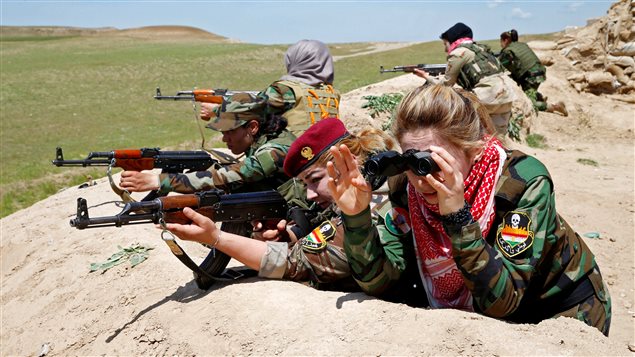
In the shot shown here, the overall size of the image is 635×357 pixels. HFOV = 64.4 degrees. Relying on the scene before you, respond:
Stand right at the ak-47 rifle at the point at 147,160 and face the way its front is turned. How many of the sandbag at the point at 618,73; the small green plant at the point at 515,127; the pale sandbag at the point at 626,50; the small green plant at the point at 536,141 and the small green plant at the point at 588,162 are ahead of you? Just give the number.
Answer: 0

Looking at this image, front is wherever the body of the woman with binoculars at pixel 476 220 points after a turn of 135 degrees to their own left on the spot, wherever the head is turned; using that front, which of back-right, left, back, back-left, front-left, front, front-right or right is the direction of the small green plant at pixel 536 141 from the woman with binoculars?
left

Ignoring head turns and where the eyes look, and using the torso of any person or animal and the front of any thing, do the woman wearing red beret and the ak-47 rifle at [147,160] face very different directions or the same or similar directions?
same or similar directions

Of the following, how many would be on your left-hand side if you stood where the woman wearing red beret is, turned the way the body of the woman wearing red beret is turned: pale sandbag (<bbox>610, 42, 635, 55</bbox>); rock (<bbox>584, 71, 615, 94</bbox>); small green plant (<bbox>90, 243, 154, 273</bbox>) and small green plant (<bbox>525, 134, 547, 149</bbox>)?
0

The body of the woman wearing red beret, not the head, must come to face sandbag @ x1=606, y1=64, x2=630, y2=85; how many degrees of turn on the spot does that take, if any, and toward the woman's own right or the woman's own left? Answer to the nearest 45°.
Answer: approximately 135° to the woman's own right

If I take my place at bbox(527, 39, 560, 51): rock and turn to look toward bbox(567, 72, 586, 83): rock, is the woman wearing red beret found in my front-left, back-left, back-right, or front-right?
front-right

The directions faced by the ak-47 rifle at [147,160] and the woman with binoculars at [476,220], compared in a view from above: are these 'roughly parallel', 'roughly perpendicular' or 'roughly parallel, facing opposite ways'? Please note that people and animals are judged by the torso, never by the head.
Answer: roughly parallel

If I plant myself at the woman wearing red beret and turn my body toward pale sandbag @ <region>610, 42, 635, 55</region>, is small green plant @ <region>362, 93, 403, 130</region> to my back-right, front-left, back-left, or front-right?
front-left

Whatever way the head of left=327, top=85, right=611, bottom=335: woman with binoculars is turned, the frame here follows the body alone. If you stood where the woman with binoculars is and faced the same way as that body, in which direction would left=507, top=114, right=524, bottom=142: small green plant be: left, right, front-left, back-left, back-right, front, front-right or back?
back-right

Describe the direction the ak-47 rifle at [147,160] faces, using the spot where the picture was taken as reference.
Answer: facing to the left of the viewer

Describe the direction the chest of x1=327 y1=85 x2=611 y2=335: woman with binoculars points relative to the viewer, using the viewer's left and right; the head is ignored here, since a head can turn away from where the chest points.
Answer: facing the viewer and to the left of the viewer

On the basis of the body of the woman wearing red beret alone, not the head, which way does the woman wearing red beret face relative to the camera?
to the viewer's left

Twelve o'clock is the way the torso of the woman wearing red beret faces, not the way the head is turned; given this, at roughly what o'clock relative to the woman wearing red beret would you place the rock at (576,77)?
The rock is roughly at 4 o'clock from the woman wearing red beret.

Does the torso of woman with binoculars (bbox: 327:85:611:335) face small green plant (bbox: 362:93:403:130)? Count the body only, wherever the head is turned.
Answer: no

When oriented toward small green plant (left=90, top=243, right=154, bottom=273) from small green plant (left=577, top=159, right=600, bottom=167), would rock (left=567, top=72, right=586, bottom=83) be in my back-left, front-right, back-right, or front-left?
back-right

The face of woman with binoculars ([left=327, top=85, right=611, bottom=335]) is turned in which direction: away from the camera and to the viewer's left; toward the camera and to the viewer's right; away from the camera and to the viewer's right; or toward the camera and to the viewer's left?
toward the camera and to the viewer's left
